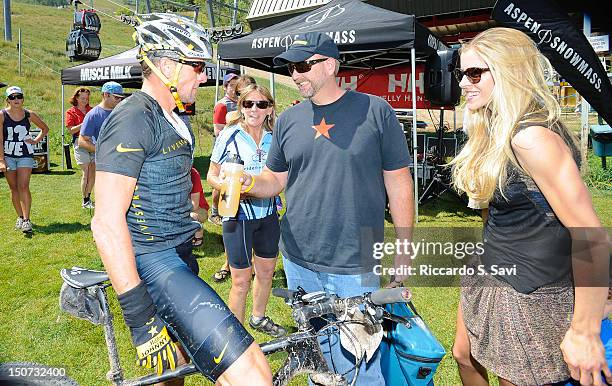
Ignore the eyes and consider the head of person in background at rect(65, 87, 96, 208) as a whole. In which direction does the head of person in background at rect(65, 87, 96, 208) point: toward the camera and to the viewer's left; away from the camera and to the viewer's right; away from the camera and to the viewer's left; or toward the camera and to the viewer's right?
toward the camera and to the viewer's right

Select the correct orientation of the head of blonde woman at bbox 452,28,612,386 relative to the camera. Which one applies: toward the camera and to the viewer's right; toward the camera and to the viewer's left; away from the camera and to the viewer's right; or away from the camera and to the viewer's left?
toward the camera and to the viewer's left

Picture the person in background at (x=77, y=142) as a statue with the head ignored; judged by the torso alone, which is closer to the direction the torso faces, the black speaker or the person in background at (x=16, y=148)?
the black speaker

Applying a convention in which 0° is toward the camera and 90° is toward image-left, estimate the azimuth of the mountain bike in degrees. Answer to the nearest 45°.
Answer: approximately 270°

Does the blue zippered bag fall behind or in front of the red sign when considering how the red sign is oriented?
in front

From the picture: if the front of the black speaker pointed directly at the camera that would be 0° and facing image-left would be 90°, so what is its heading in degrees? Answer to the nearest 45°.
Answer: approximately 45°

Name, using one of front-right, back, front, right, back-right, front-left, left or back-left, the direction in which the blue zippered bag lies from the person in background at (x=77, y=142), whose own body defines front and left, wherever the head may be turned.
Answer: front-right

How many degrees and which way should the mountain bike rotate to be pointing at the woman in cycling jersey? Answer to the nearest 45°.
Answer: approximately 90° to its left

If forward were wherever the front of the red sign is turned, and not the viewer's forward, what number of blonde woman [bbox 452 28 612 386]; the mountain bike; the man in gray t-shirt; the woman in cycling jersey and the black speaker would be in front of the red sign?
5
